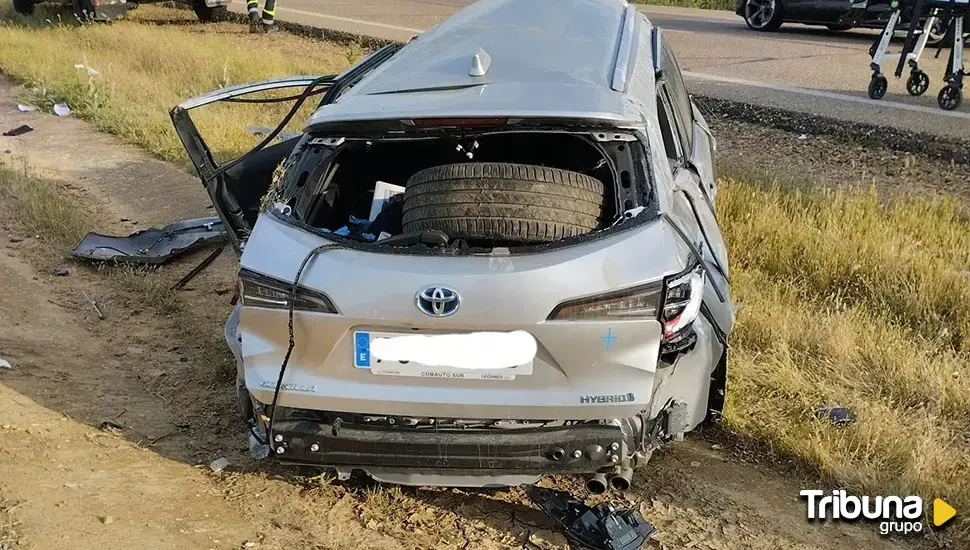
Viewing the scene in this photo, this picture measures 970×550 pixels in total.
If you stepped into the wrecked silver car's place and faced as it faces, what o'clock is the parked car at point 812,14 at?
The parked car is roughly at 1 o'clock from the wrecked silver car.

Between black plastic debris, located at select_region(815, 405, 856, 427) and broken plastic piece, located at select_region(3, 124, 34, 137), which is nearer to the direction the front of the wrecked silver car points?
the broken plastic piece

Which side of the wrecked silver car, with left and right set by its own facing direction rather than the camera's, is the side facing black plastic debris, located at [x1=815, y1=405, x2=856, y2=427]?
right

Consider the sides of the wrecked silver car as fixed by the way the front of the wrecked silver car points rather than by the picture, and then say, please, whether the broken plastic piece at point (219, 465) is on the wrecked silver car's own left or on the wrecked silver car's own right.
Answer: on the wrecked silver car's own left

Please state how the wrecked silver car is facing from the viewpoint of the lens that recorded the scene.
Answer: facing away from the viewer

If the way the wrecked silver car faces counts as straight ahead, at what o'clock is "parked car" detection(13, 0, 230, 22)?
The parked car is roughly at 11 o'clock from the wrecked silver car.

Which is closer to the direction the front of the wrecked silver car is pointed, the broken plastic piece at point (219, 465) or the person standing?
the person standing

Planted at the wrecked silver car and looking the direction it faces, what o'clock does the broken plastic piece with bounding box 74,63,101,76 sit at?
The broken plastic piece is roughly at 11 o'clock from the wrecked silver car.

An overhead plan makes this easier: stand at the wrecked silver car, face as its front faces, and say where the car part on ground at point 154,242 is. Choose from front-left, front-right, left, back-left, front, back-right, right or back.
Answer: front-left

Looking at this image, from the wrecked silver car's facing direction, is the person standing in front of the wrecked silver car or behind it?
in front

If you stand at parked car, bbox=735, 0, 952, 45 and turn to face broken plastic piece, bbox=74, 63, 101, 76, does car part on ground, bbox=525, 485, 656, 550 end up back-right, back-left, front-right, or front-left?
front-left

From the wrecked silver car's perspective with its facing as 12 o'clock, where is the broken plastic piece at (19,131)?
The broken plastic piece is roughly at 11 o'clock from the wrecked silver car.

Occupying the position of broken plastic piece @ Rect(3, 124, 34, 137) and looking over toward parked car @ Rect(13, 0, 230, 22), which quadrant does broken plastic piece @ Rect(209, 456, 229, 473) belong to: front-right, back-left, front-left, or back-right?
back-right
